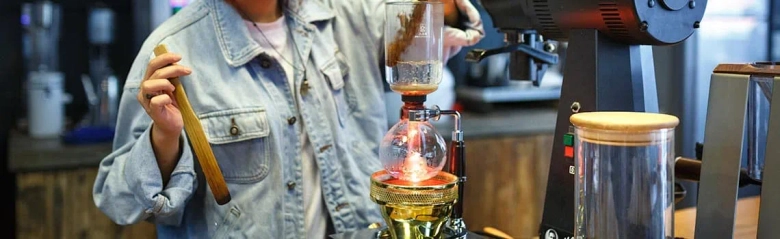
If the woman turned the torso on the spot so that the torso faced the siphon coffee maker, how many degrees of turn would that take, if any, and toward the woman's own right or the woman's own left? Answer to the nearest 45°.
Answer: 0° — they already face it

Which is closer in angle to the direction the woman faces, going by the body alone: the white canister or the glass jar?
the glass jar

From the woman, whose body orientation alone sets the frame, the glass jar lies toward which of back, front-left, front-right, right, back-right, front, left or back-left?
front

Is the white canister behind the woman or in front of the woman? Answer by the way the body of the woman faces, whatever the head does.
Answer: behind

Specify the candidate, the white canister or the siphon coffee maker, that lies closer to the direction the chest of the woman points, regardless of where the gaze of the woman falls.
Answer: the siphon coffee maker

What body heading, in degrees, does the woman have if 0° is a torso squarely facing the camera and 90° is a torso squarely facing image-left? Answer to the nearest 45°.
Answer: approximately 315°
